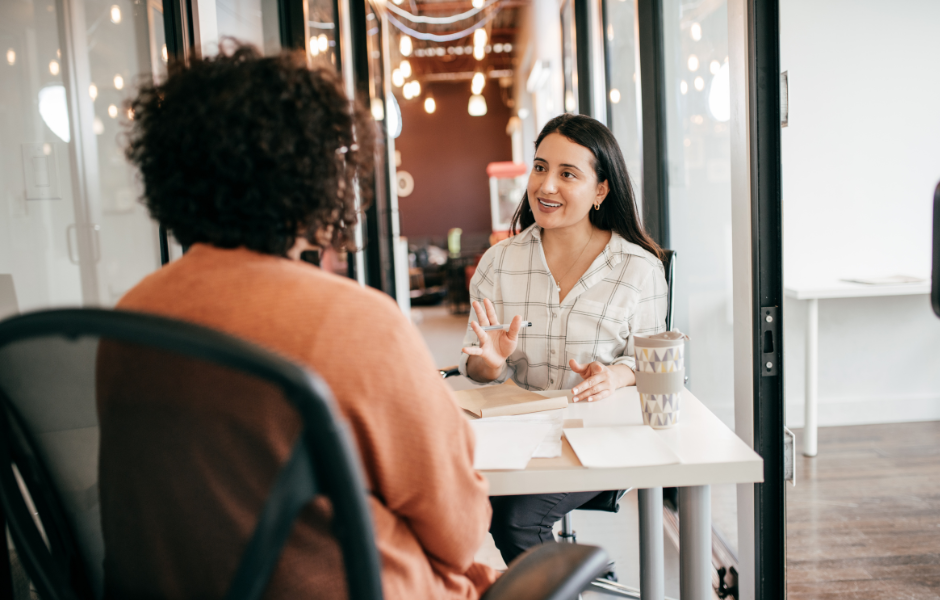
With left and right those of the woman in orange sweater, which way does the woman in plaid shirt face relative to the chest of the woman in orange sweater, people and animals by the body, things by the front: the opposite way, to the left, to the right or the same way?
the opposite way

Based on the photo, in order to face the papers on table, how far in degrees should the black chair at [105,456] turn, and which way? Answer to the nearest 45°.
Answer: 0° — it already faces it

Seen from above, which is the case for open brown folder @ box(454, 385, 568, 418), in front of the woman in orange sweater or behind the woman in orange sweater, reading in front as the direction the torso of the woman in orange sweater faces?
in front

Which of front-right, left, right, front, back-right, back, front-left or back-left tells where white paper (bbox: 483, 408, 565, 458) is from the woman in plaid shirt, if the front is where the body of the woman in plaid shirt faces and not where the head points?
front-left

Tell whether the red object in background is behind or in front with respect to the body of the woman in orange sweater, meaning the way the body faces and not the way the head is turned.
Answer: in front

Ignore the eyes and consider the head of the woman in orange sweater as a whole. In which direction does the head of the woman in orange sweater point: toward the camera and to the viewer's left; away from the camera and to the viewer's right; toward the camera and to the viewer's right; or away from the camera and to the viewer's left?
away from the camera and to the viewer's right

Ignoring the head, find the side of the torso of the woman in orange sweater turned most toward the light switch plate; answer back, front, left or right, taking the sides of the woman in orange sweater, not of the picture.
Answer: left

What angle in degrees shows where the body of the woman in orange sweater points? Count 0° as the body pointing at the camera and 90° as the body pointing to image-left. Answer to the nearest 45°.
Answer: approximately 225°

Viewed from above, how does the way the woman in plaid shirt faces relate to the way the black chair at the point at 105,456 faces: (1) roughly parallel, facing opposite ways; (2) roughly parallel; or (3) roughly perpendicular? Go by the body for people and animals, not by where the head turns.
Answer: roughly parallel, facing opposite ways

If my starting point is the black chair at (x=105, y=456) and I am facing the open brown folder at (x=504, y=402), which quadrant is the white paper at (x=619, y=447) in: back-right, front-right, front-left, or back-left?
front-right

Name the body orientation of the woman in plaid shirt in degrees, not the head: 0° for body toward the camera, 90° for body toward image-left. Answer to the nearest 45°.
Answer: approximately 45°

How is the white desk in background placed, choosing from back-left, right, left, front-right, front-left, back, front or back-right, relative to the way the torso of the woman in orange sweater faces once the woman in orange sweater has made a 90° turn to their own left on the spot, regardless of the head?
right

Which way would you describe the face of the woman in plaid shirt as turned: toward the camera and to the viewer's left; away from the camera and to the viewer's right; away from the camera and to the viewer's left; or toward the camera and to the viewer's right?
toward the camera and to the viewer's left

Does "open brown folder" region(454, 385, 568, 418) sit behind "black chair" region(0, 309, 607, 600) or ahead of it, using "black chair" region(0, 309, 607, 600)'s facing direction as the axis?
ahead

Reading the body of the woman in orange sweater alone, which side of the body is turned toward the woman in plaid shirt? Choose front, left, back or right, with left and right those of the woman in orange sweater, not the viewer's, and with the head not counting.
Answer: front

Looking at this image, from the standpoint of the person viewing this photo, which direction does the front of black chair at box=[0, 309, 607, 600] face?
facing away from the viewer and to the right of the viewer

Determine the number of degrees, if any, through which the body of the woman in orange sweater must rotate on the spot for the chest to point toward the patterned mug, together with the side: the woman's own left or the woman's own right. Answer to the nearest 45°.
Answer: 0° — they already face it
